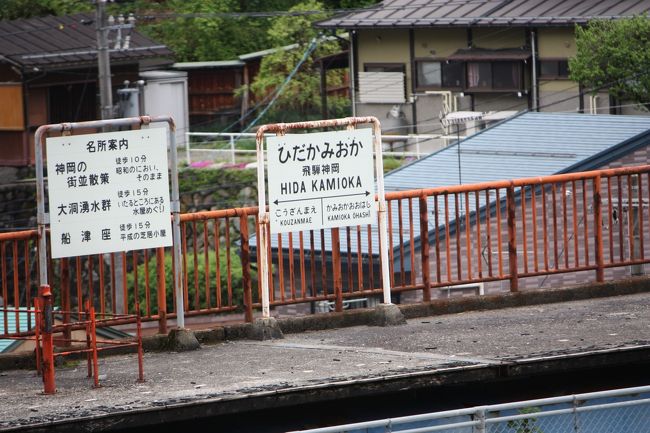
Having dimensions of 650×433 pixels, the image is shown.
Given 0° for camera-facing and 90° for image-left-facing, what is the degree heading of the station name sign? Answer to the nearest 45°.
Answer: approximately 0°

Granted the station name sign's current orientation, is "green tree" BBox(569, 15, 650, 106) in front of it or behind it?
behind

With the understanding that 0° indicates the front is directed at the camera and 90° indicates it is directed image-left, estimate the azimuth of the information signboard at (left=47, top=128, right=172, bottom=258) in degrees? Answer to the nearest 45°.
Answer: approximately 0°

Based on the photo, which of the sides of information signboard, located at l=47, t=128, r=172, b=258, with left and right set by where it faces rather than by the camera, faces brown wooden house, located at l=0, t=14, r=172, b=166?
back

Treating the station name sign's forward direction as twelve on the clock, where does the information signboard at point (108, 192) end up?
The information signboard is roughly at 2 o'clock from the station name sign.

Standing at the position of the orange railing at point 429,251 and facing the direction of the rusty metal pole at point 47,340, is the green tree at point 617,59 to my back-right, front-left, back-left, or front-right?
back-right

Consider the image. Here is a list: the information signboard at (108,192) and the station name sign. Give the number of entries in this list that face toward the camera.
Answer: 2

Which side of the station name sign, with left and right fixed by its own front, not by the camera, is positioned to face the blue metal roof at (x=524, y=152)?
back

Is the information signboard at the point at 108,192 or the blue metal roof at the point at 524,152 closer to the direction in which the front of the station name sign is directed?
the information signboard

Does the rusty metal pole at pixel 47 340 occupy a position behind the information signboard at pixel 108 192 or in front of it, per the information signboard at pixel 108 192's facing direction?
in front

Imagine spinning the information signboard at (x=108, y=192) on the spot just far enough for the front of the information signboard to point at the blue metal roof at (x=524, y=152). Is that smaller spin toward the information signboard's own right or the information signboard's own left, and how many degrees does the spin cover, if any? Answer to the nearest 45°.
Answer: approximately 135° to the information signboard's own left
